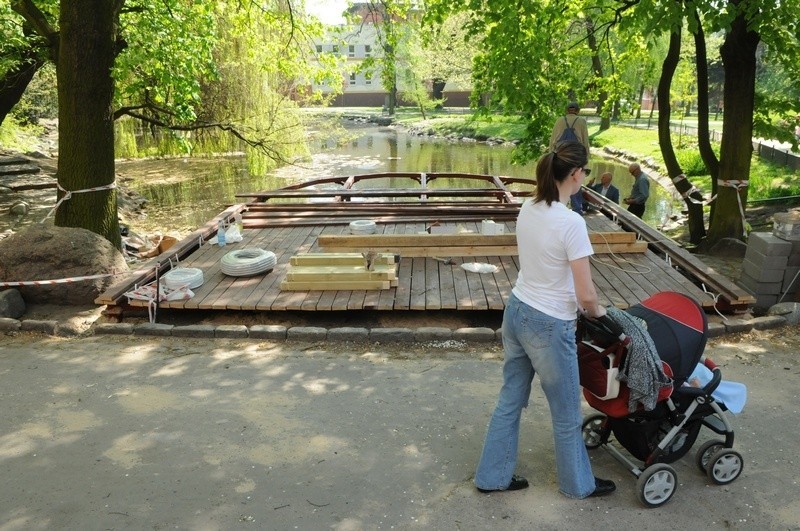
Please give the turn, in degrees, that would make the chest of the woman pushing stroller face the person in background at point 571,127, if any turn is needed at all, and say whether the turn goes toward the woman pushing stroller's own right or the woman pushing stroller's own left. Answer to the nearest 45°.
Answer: approximately 45° to the woman pushing stroller's own left

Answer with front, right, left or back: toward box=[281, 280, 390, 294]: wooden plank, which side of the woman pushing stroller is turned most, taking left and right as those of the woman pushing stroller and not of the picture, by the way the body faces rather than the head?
left

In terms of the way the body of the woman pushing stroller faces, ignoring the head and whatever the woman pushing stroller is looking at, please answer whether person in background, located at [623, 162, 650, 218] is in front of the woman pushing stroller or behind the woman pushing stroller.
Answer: in front

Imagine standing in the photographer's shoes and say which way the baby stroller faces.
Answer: facing away from the viewer and to the right of the viewer

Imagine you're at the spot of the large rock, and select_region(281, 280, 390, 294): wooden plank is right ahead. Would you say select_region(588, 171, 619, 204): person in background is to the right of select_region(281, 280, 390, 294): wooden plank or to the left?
left

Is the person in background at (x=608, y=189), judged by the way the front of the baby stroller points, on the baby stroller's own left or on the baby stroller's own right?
on the baby stroller's own left

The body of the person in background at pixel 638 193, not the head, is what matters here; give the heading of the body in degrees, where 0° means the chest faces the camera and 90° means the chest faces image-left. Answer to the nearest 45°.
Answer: approximately 90°

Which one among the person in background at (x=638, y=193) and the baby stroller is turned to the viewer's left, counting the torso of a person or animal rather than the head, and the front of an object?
the person in background

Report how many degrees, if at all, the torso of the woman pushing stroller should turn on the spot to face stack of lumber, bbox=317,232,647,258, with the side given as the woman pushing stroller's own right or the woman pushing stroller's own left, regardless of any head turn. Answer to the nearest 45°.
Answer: approximately 45° to the woman pushing stroller's own left

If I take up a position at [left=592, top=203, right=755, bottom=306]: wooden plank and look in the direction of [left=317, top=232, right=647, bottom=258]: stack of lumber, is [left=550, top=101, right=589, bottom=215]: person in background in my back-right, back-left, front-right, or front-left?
front-right

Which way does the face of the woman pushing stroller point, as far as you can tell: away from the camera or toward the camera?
away from the camera

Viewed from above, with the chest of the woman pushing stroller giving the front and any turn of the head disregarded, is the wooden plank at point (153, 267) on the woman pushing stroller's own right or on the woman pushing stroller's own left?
on the woman pushing stroller's own left

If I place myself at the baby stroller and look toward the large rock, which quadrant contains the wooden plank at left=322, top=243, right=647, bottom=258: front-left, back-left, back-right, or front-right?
front-right
